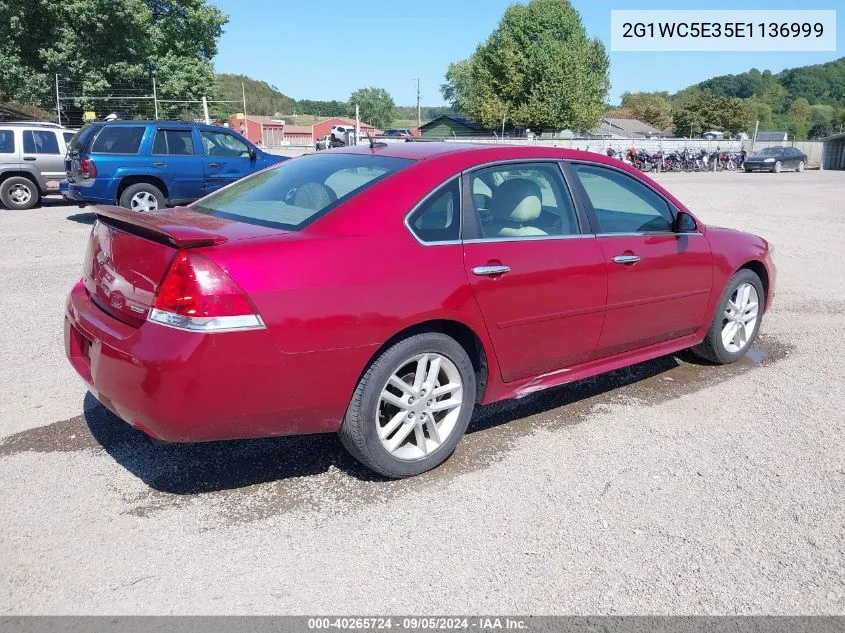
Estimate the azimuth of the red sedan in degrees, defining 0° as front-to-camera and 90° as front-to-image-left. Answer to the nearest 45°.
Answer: approximately 225°

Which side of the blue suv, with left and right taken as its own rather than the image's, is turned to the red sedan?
right

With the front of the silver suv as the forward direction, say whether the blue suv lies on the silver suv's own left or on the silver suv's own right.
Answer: on the silver suv's own right

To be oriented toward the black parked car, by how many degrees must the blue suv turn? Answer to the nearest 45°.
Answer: approximately 45° to its left

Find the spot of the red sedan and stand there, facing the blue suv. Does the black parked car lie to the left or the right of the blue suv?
right

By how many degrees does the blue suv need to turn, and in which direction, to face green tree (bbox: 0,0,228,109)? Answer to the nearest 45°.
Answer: approximately 90° to its left

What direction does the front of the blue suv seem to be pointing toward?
to the viewer's right
